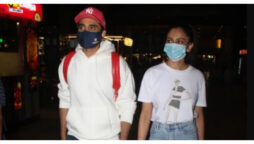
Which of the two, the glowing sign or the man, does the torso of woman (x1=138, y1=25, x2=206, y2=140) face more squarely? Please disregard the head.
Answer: the man

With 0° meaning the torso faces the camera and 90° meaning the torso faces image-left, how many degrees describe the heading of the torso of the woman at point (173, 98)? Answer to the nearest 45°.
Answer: approximately 0°

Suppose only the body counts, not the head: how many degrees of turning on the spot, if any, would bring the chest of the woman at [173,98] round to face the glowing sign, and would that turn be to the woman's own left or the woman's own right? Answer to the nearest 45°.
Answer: approximately 135° to the woman's own right

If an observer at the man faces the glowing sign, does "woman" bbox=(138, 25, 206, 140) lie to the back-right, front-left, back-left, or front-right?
back-right

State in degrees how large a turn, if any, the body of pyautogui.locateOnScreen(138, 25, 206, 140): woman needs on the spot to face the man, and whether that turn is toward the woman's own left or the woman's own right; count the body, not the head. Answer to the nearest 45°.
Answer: approximately 90° to the woman's own right

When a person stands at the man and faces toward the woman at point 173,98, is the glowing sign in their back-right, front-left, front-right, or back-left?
back-left
